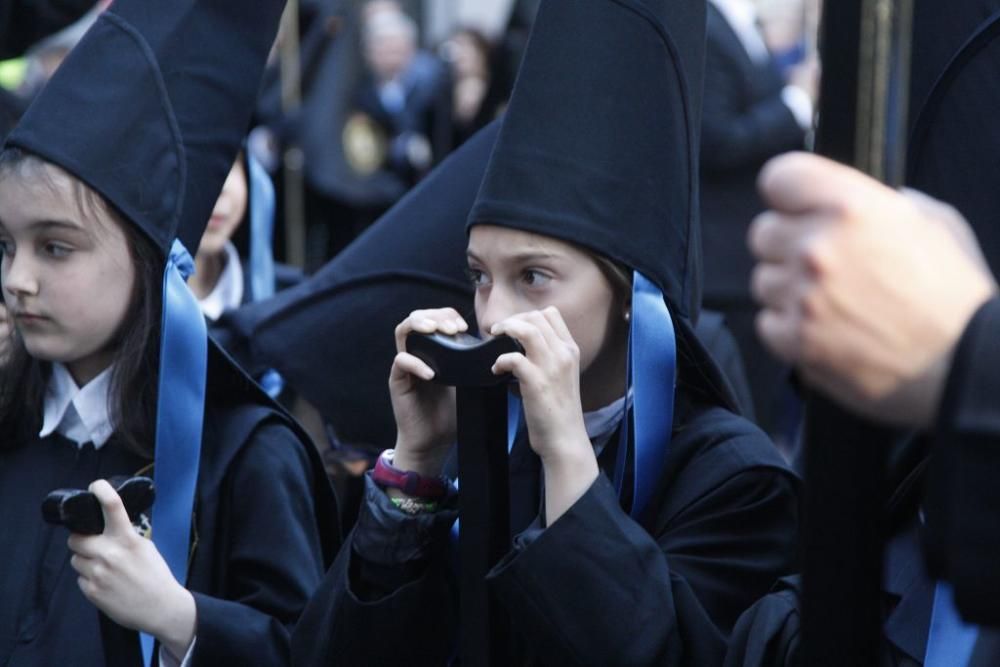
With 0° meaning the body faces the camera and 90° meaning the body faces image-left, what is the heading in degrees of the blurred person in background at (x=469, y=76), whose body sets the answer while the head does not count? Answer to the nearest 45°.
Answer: approximately 45°

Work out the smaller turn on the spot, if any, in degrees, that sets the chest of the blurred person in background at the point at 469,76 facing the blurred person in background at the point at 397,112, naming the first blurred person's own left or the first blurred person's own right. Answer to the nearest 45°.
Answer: approximately 45° to the first blurred person's own right

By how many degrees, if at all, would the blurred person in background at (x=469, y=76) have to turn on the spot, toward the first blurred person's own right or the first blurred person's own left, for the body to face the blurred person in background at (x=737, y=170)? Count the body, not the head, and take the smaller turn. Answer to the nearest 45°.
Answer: approximately 45° to the first blurred person's own left

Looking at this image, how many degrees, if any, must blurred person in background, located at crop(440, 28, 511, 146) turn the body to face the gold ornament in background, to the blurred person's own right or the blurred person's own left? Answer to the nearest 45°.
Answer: approximately 45° to the blurred person's own right
